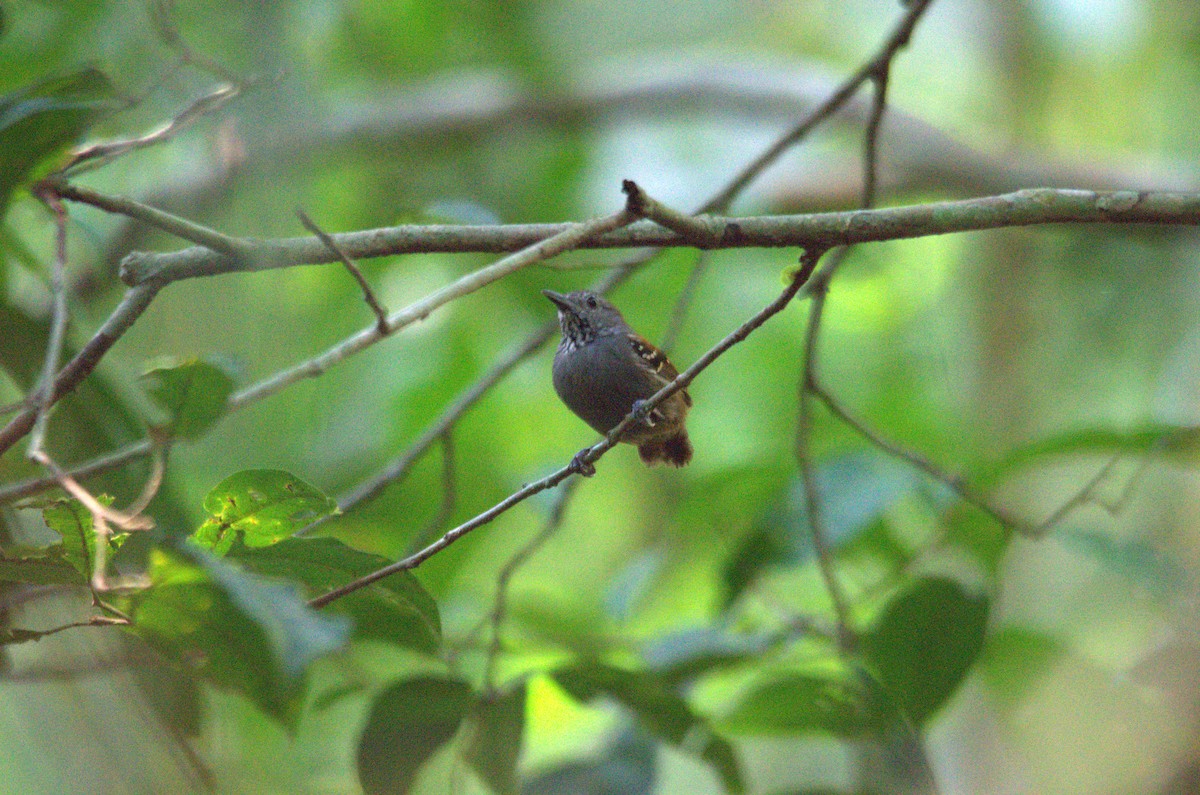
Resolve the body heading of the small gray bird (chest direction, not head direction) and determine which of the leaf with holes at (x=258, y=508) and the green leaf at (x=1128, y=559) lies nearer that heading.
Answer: the leaf with holes

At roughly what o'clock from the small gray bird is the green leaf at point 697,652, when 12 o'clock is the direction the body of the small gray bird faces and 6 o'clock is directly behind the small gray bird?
The green leaf is roughly at 10 o'clock from the small gray bird.

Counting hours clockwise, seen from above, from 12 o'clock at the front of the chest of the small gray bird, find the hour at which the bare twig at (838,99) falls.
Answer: The bare twig is roughly at 7 o'clock from the small gray bird.

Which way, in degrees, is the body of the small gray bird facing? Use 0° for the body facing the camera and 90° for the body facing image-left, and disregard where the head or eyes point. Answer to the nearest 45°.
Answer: approximately 45°

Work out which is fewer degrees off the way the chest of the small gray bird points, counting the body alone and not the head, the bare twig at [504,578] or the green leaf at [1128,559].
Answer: the bare twig

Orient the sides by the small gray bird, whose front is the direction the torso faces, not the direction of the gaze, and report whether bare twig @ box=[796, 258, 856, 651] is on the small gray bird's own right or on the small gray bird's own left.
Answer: on the small gray bird's own left

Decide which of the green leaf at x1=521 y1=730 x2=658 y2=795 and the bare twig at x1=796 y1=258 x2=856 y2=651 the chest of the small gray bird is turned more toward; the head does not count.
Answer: the green leaf
